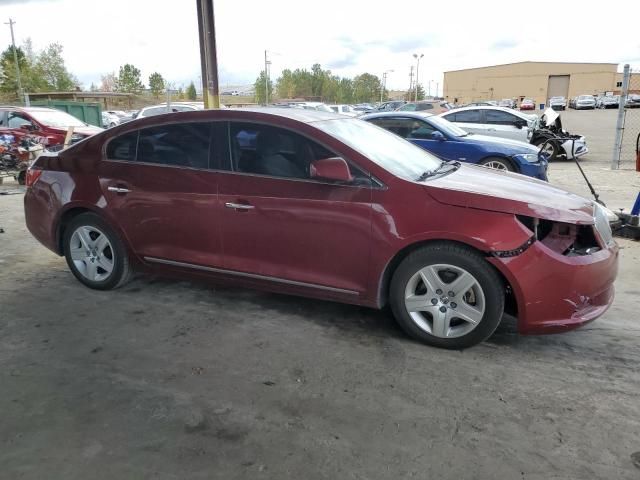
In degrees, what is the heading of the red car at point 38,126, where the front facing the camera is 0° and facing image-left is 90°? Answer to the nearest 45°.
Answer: approximately 315°

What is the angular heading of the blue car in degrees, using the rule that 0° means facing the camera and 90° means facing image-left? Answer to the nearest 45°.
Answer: approximately 315°

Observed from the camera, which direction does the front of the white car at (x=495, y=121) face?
facing the viewer and to the right of the viewer

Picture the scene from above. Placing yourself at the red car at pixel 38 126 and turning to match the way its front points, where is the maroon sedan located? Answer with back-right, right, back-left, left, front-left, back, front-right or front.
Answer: front-right

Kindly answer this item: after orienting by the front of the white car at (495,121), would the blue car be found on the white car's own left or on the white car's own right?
on the white car's own right

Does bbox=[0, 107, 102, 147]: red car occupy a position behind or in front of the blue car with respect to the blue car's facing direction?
behind

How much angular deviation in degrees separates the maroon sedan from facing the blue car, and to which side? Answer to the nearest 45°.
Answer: approximately 90° to its left
